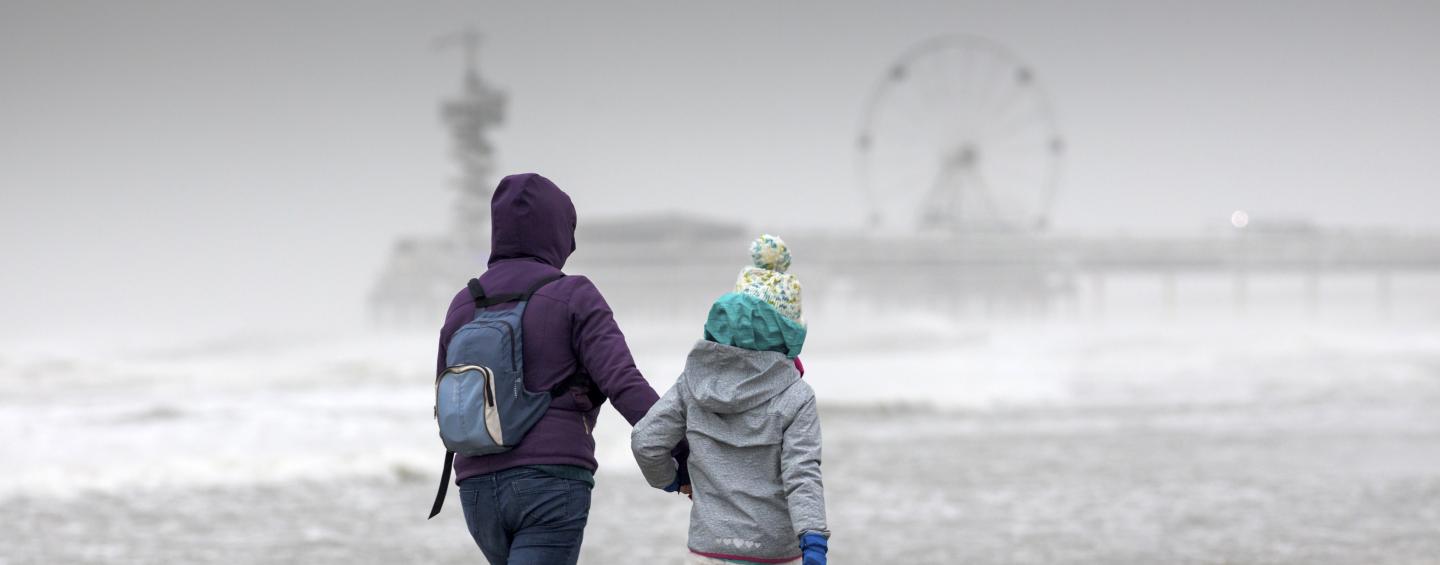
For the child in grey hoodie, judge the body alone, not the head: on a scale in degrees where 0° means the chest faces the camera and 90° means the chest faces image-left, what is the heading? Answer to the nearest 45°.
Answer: approximately 180°

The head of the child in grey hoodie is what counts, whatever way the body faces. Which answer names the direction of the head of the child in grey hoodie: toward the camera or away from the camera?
away from the camera
